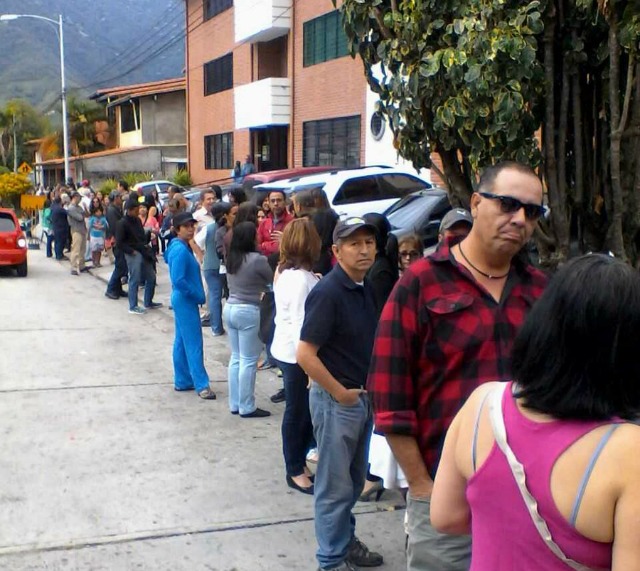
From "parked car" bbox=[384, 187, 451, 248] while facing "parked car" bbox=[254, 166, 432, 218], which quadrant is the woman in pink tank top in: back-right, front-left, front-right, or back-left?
back-left

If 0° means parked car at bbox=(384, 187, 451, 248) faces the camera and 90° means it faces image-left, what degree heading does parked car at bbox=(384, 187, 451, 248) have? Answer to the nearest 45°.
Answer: approximately 45°

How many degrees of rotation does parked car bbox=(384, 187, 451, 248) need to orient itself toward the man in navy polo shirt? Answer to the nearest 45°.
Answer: approximately 45° to its left

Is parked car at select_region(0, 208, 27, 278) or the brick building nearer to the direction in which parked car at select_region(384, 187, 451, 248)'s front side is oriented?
the parked car

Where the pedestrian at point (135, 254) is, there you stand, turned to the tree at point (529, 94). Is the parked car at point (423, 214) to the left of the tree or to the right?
left

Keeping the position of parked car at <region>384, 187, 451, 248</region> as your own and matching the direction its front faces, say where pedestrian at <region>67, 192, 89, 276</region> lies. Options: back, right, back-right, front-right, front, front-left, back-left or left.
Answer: right

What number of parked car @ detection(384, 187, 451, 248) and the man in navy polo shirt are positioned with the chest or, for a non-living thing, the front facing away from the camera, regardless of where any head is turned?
0

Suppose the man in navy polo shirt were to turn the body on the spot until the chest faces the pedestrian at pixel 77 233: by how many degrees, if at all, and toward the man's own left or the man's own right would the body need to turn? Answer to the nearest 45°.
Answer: approximately 180°

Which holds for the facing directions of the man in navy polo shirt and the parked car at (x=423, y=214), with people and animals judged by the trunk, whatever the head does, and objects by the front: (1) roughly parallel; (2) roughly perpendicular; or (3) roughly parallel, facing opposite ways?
roughly perpendicular

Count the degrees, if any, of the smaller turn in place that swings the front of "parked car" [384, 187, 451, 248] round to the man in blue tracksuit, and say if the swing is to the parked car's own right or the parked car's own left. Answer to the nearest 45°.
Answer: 0° — it already faces them
